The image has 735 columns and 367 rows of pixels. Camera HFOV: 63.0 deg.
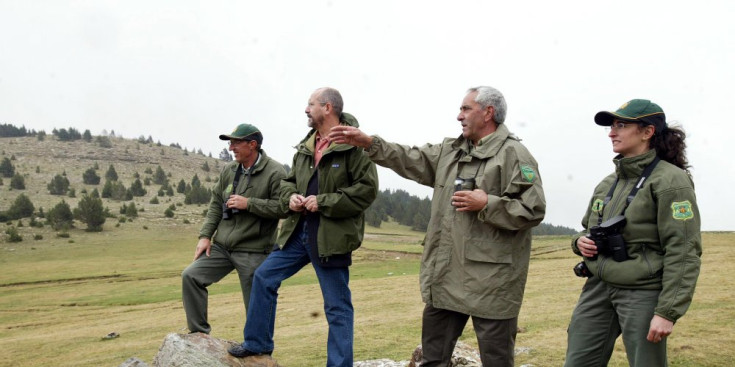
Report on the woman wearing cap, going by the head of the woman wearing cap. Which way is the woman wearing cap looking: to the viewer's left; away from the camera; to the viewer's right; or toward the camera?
to the viewer's left

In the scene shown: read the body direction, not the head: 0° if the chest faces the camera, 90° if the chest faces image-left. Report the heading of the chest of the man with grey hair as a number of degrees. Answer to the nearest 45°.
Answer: approximately 45°

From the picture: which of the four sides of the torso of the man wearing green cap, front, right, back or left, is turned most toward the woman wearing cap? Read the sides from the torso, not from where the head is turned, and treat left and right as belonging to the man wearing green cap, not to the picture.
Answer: left

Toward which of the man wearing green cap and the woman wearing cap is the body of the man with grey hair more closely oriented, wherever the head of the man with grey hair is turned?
the man wearing green cap

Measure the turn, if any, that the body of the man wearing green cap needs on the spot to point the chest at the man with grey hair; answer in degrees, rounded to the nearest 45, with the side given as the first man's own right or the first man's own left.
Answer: approximately 90° to the first man's own left

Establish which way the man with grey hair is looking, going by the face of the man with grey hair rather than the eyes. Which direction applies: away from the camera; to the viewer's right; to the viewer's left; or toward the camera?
to the viewer's left

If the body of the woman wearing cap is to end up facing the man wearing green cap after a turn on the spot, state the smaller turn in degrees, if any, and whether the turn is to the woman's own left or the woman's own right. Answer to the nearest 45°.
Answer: approximately 45° to the woman's own right

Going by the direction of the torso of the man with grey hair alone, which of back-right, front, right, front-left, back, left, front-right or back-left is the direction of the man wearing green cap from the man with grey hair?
right

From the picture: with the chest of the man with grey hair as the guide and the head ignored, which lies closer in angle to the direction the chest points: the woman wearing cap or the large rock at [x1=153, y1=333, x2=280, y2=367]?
the large rock

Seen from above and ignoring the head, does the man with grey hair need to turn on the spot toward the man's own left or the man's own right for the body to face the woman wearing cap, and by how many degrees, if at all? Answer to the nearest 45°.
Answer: approximately 135° to the man's own left

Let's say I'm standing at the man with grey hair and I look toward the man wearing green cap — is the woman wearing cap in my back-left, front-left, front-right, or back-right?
back-right
